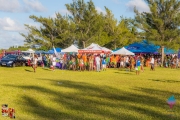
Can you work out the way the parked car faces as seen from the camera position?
facing the viewer and to the left of the viewer
